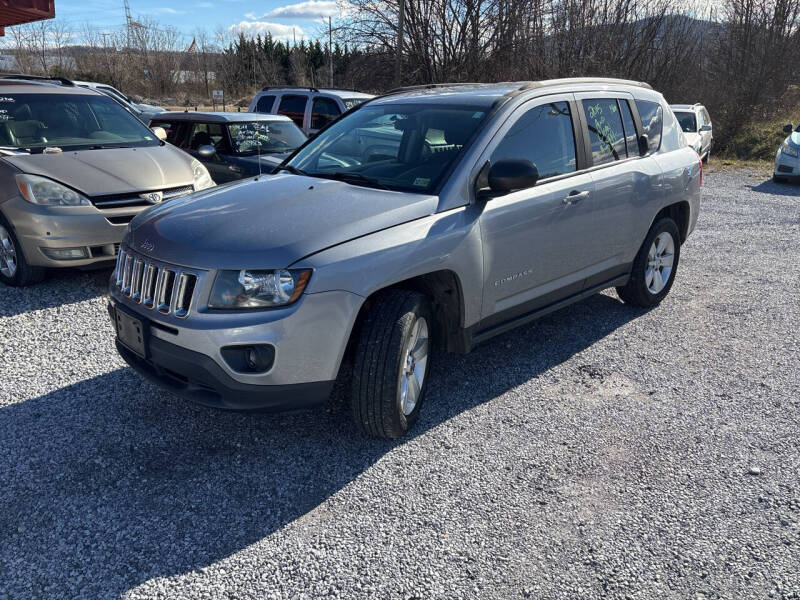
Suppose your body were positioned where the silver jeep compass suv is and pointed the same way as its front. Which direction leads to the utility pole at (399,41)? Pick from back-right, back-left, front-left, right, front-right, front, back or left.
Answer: back-right

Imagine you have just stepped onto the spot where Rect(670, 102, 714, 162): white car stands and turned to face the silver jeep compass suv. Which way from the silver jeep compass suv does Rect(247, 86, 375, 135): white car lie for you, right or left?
right

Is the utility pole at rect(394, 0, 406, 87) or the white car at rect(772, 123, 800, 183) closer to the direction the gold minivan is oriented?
the white car

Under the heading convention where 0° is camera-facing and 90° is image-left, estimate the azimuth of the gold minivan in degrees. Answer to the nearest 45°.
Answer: approximately 315°

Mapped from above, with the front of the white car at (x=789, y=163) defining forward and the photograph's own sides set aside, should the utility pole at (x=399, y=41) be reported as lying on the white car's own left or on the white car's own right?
on the white car's own right

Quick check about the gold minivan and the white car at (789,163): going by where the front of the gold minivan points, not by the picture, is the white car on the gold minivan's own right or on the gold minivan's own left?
on the gold minivan's own left

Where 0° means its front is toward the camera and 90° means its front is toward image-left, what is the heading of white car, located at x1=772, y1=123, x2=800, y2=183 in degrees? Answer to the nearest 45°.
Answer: approximately 45°

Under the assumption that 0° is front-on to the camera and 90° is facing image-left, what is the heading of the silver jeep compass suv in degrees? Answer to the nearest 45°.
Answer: approximately 45°
